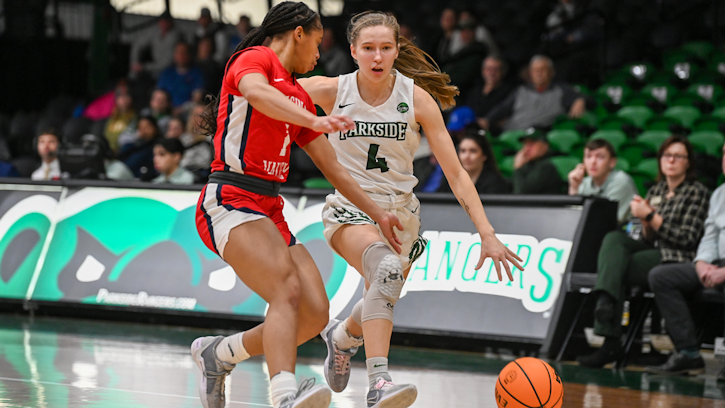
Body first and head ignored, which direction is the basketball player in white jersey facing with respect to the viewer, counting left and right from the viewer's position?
facing the viewer

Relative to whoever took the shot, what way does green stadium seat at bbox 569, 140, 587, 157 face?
facing the viewer and to the left of the viewer

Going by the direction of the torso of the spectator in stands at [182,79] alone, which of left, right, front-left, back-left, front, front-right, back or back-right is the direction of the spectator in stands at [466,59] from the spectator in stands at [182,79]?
front-left

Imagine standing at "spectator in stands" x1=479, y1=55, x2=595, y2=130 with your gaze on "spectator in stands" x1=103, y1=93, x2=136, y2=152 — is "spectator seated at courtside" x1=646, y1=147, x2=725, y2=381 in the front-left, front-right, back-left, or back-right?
back-left

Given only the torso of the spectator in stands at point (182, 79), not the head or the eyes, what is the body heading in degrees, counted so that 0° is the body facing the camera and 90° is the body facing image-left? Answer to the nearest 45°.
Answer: approximately 0°

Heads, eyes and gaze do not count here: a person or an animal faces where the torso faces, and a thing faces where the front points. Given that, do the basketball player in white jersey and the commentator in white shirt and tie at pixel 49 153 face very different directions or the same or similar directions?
same or similar directions

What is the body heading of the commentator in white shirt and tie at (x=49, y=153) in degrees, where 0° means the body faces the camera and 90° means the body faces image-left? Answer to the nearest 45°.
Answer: approximately 0°

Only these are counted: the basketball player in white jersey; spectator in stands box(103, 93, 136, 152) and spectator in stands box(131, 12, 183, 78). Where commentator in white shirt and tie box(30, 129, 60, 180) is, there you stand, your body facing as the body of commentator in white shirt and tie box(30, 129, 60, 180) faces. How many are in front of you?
1

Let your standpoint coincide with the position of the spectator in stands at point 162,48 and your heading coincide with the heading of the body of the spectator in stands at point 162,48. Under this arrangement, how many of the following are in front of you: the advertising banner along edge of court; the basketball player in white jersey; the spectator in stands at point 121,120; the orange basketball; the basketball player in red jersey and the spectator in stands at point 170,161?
6

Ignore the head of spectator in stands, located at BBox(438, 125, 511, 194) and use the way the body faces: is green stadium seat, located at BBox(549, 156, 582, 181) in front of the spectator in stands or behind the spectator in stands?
behind

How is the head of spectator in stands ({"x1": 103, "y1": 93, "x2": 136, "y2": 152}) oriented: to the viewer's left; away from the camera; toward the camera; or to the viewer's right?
toward the camera

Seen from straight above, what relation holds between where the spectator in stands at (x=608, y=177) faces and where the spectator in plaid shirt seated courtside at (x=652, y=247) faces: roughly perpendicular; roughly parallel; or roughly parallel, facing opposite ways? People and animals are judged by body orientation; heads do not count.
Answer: roughly parallel

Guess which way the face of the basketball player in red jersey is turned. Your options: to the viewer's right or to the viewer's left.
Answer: to the viewer's right

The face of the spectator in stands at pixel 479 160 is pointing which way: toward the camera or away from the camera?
toward the camera

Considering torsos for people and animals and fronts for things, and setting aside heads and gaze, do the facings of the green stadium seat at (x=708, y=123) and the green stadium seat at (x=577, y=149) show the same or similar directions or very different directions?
same or similar directions
